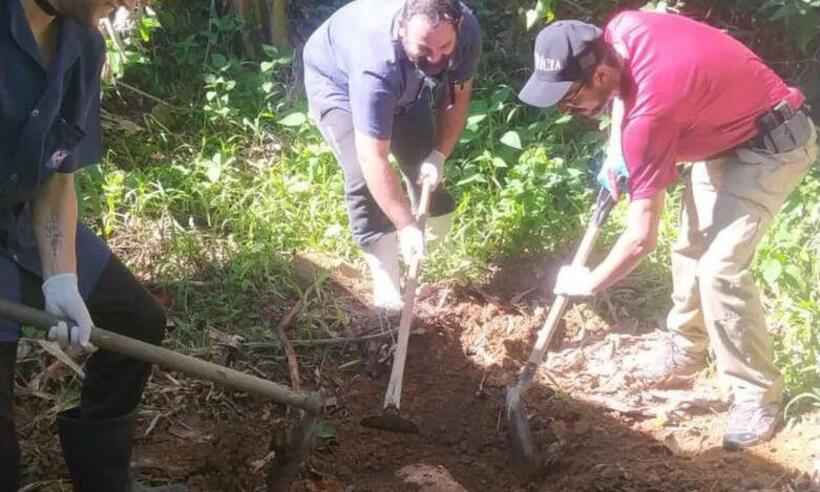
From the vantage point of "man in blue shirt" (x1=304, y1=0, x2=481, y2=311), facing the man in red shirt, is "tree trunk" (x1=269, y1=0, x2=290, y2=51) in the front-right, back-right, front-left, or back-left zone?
back-left

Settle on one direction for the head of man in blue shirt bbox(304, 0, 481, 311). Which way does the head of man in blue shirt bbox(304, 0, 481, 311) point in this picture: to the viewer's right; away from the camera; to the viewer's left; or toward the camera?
toward the camera

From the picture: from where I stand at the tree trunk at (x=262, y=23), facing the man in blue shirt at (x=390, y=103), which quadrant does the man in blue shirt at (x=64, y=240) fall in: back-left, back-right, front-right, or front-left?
front-right

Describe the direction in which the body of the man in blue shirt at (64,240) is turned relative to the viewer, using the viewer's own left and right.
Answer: facing the viewer and to the right of the viewer
